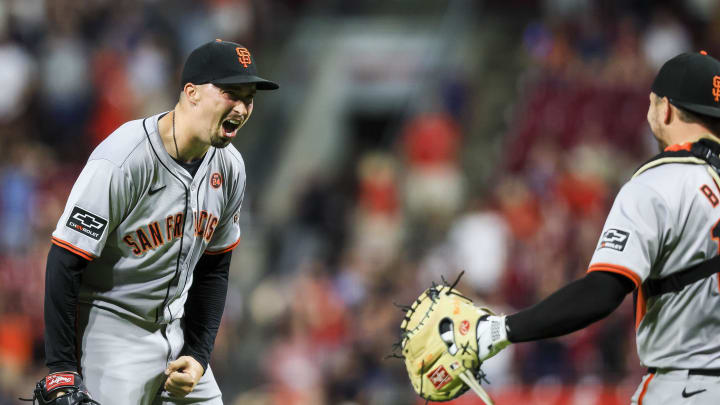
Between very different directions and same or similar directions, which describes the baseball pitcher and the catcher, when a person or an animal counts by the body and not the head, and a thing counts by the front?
very different directions

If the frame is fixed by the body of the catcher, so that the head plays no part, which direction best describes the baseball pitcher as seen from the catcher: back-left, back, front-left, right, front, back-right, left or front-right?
front-left

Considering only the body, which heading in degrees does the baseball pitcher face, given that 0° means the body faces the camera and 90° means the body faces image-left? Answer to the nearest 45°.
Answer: approximately 315°

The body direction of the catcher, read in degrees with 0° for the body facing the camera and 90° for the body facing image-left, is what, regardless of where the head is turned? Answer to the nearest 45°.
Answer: approximately 135°

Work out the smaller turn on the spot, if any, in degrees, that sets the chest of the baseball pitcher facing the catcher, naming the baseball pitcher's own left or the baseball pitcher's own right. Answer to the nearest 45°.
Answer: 0° — they already face them
